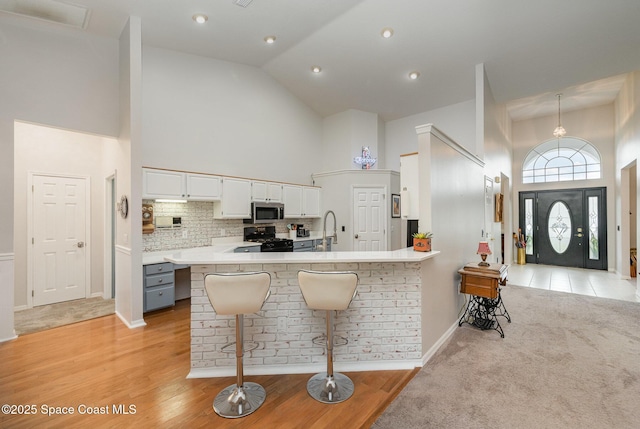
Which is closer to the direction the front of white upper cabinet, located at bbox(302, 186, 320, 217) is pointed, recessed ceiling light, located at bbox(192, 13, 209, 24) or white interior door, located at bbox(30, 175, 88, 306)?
the recessed ceiling light

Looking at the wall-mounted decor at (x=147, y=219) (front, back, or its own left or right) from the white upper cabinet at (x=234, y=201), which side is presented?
left

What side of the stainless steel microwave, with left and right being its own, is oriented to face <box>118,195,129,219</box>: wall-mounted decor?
right

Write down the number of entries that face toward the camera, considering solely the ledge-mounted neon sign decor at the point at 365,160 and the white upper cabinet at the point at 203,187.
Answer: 2

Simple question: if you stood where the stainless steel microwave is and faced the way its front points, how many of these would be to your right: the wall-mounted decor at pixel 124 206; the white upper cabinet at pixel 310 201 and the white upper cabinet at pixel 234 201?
2

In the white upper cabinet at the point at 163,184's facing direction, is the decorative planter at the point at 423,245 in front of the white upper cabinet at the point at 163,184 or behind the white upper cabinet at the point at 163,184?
in front

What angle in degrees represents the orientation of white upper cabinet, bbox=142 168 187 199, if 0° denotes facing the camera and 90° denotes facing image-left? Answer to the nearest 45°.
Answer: approximately 315°

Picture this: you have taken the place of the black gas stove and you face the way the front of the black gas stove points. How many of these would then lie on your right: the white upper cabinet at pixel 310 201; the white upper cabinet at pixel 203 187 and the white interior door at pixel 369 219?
1

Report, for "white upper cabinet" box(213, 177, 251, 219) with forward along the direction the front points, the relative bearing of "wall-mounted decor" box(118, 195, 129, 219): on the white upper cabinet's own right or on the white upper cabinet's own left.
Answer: on the white upper cabinet's own right

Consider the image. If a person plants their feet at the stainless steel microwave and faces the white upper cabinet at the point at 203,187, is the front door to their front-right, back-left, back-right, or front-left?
back-left

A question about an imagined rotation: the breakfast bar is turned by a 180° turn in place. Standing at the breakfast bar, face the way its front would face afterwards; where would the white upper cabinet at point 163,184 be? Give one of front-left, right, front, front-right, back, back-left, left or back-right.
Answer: front-left
